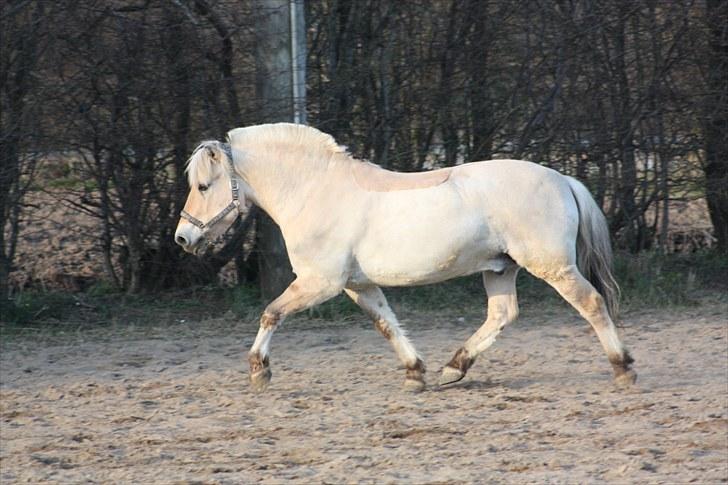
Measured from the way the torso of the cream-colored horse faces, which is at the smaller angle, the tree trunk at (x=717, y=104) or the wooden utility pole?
the wooden utility pole

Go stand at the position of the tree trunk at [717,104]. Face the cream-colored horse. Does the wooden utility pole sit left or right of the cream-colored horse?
right

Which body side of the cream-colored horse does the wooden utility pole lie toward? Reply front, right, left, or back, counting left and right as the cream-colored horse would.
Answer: right

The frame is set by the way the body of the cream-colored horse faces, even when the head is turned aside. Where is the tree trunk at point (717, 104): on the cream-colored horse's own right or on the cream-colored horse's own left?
on the cream-colored horse's own right

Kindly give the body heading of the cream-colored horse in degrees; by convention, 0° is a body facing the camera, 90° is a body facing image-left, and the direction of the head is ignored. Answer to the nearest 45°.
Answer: approximately 90°
